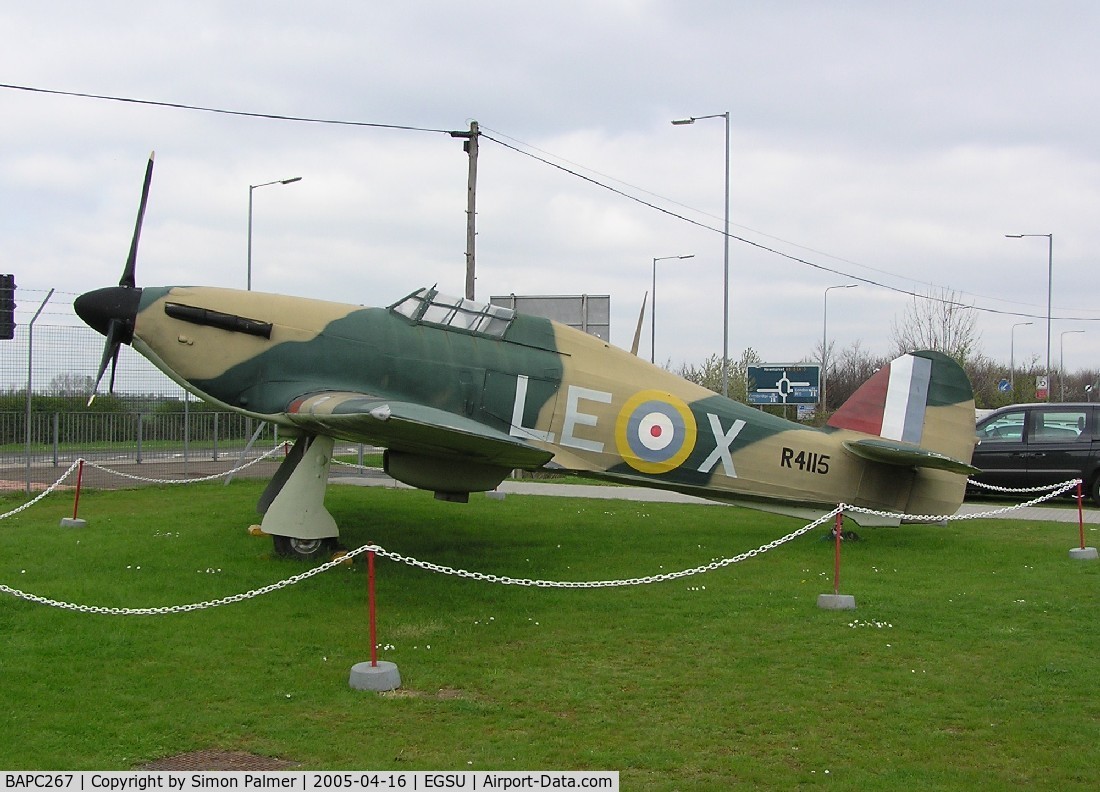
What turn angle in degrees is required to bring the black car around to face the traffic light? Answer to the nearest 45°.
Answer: approximately 45° to its left

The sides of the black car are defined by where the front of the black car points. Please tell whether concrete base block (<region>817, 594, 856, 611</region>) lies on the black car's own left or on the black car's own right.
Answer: on the black car's own left

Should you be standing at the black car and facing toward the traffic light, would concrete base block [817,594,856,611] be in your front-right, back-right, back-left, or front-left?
front-left

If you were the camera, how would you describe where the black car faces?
facing to the left of the viewer

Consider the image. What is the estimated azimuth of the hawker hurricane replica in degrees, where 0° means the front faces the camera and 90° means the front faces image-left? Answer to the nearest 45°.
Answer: approximately 90°

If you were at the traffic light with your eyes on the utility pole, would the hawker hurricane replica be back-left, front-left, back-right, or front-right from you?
front-right

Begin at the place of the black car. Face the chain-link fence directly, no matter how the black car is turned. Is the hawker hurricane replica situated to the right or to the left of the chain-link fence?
left

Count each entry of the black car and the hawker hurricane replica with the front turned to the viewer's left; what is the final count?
2
